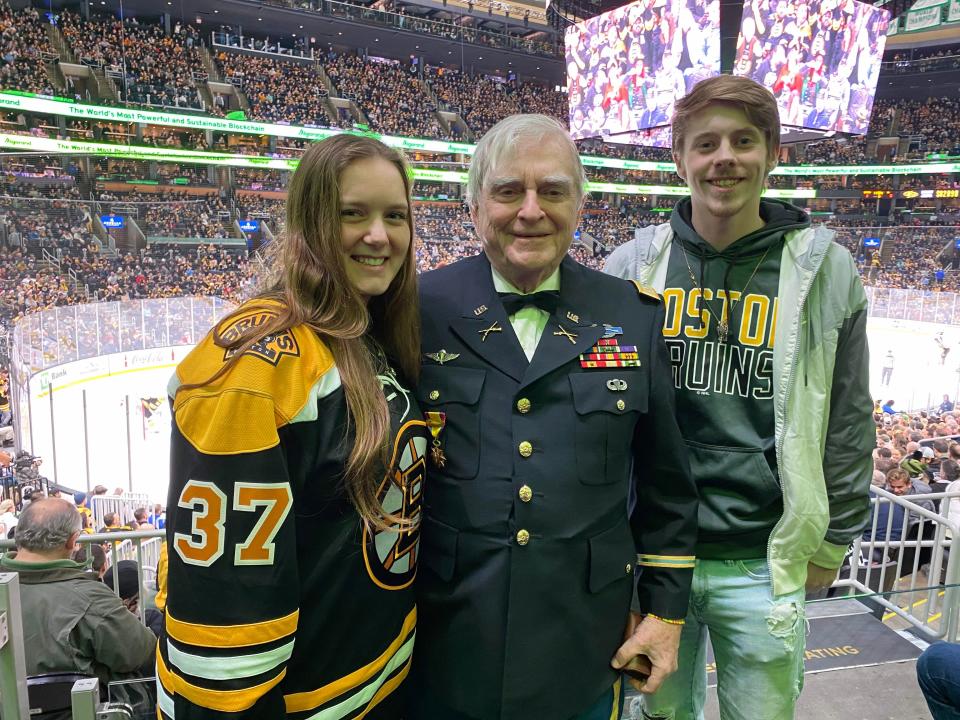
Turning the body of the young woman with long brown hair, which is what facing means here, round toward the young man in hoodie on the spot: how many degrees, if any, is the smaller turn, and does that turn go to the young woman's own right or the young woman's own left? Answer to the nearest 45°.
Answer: approximately 45° to the young woman's own left

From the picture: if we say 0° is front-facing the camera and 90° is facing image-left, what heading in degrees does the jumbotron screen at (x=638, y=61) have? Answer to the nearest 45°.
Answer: approximately 45°

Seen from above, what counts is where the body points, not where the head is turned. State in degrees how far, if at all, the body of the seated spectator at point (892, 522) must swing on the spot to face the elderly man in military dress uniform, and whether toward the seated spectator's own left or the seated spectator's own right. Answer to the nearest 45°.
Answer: approximately 45° to the seated spectator's own left

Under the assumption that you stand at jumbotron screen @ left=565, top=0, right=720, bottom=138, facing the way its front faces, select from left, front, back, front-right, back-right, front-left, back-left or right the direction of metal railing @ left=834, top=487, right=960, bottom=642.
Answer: front-left

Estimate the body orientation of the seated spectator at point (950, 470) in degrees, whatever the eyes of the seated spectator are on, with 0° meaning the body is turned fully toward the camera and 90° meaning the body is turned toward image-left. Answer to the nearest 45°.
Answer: approximately 135°

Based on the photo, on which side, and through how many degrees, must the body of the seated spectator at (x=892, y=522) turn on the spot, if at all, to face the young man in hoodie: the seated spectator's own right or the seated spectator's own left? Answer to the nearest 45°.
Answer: approximately 45° to the seated spectator's own left

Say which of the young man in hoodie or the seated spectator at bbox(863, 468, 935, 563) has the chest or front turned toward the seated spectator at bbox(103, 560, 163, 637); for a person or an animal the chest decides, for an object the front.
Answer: the seated spectator at bbox(863, 468, 935, 563)

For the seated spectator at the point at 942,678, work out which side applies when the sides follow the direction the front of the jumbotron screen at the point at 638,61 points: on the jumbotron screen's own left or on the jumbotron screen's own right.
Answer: on the jumbotron screen's own left

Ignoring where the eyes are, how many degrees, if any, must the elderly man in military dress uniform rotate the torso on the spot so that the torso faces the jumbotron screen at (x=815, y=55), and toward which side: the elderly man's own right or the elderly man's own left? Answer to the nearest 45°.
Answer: approximately 180°

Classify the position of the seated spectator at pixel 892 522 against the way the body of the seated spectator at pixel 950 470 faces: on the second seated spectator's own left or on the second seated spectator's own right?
on the second seated spectator's own left
